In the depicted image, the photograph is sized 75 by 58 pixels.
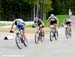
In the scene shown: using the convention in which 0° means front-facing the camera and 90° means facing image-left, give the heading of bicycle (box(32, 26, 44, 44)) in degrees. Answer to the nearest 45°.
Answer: approximately 45°
